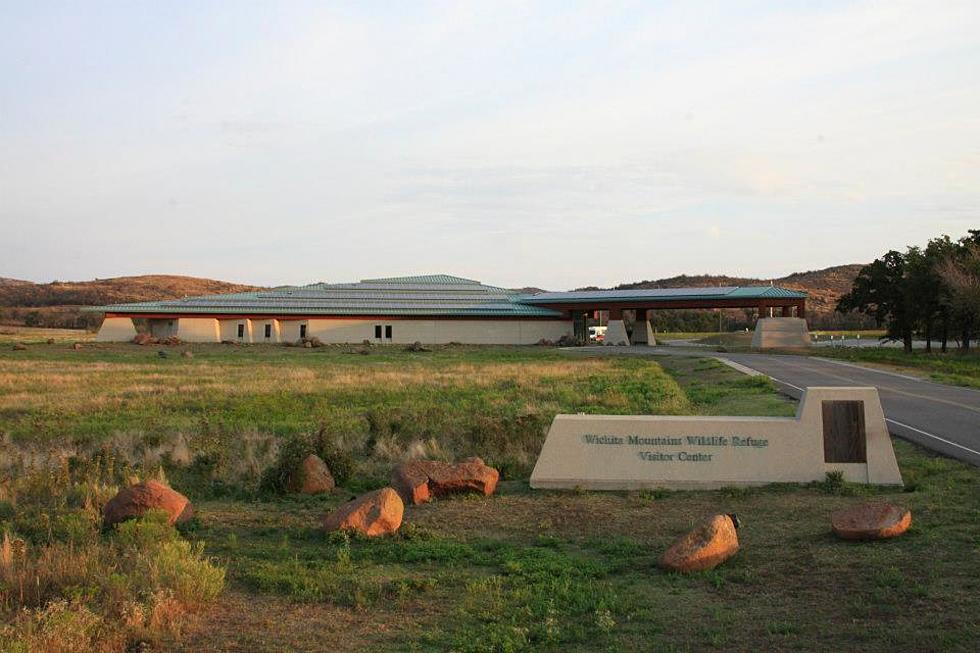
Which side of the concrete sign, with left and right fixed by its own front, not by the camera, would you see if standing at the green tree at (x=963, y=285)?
back

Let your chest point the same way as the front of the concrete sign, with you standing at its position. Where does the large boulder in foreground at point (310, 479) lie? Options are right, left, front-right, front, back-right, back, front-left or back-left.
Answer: right

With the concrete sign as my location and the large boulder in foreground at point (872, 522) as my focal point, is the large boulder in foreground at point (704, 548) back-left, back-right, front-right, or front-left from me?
front-right

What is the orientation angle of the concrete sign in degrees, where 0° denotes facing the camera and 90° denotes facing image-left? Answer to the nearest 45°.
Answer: approximately 0°

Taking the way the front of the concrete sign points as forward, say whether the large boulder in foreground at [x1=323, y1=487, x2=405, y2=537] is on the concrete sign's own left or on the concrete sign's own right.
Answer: on the concrete sign's own right

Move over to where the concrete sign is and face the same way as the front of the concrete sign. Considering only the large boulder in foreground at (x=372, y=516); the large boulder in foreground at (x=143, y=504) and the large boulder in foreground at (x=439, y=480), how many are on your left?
0

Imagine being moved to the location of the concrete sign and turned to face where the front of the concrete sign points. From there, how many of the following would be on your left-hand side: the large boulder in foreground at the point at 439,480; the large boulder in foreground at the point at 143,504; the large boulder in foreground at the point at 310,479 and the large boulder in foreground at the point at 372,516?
0

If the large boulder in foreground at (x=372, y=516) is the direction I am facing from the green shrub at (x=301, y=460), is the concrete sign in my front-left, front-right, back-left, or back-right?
front-left

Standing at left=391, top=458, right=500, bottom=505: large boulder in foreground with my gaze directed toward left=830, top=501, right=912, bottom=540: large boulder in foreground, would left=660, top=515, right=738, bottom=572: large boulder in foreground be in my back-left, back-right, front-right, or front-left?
front-right

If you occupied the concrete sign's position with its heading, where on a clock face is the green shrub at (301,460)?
The green shrub is roughly at 3 o'clock from the concrete sign.

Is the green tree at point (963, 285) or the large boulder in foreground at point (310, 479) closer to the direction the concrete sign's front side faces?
the large boulder in foreground

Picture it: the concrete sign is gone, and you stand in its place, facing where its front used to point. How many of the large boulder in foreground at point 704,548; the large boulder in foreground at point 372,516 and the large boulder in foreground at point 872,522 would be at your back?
0

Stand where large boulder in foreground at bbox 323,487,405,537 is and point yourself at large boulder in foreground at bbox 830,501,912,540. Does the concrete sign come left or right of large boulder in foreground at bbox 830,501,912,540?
left

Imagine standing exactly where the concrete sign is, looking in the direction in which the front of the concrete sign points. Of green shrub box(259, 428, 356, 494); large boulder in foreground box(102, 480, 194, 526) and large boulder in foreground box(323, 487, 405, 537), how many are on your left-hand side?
0

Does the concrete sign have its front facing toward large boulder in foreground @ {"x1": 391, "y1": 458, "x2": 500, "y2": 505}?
no

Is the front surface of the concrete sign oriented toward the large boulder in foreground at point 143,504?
no

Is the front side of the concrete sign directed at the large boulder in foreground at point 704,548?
yes

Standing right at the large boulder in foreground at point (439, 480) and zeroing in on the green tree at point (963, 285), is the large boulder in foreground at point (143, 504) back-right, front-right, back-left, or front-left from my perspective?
back-left
